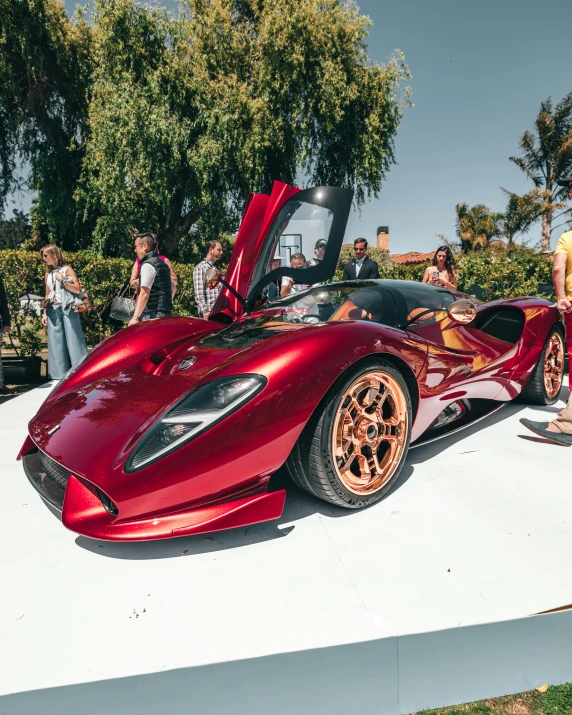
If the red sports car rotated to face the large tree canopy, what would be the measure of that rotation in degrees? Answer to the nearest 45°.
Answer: approximately 135° to its right

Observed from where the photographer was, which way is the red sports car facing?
facing the viewer and to the left of the viewer

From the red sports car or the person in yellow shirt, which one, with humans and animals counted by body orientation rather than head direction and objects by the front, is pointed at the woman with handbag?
the person in yellow shirt

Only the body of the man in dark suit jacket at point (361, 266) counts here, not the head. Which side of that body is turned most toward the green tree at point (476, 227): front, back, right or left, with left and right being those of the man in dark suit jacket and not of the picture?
back

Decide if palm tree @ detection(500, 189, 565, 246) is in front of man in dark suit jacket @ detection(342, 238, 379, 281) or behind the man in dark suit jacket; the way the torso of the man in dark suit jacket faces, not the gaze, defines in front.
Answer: behind

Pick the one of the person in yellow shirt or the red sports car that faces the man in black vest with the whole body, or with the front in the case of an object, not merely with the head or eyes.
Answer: the person in yellow shirt

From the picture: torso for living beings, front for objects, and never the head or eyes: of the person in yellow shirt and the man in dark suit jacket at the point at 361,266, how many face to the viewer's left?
1

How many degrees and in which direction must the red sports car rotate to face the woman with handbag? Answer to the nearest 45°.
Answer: approximately 90° to its right

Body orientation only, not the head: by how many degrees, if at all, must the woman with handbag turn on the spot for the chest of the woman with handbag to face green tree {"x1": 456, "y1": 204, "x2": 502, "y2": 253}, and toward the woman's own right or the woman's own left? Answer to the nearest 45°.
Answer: approximately 180°

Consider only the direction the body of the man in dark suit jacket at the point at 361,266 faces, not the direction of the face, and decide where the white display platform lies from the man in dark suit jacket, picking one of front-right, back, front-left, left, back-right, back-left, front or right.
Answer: front

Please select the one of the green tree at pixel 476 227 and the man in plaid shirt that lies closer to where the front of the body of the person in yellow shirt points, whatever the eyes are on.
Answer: the man in plaid shirt

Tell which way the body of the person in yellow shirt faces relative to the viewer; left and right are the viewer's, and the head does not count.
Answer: facing to the left of the viewer

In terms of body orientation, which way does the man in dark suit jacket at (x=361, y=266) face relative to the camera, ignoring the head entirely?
toward the camera
